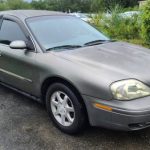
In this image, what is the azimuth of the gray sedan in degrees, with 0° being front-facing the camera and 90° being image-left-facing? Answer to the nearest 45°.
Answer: approximately 315°

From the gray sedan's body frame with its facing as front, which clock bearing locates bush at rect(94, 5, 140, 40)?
The bush is roughly at 8 o'clock from the gray sedan.

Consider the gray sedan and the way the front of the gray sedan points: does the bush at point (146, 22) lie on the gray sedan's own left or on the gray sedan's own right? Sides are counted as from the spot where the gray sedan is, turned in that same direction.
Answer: on the gray sedan's own left
